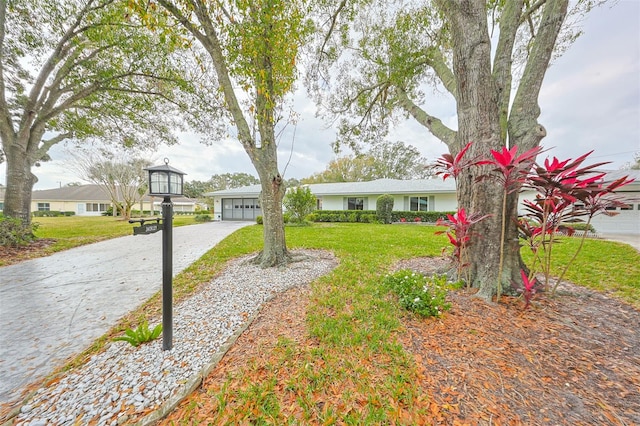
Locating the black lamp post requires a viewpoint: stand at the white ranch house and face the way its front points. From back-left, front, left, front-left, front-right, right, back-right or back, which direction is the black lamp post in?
front

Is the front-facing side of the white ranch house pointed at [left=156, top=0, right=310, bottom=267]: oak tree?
yes

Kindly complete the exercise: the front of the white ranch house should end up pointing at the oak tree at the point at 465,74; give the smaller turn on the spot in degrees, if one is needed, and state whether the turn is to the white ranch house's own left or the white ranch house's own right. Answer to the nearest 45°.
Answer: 0° — it already faces it

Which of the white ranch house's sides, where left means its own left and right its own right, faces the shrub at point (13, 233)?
front

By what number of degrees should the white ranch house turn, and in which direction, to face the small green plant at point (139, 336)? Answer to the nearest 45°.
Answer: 0° — it already faces it

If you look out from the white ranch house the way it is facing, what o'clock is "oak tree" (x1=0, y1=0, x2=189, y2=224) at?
The oak tree is roughly at 1 o'clock from the white ranch house.

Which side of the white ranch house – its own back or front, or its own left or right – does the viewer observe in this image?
front

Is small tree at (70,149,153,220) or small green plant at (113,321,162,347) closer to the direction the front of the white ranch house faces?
the small green plant

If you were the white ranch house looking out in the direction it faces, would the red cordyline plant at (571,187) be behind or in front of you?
in front

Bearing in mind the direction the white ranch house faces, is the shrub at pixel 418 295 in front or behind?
in front

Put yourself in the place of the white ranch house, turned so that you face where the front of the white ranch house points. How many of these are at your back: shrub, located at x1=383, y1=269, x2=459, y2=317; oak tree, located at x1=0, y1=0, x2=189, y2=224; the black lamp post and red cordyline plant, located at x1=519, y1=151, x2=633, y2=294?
0

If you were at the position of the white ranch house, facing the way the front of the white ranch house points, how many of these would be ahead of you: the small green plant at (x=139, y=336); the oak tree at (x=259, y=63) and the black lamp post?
3

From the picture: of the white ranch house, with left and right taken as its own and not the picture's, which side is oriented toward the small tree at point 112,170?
right

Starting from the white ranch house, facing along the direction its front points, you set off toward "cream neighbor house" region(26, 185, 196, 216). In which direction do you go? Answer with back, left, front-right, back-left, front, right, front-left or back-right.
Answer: right
